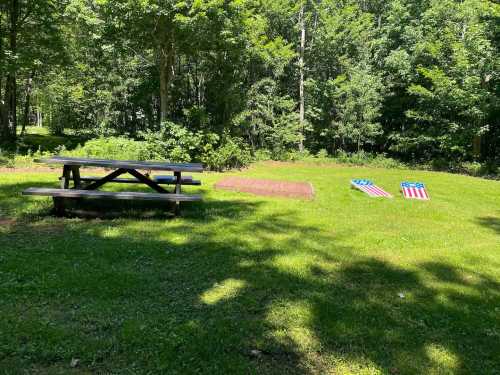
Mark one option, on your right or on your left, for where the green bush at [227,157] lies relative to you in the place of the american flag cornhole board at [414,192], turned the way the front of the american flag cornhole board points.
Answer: on your right

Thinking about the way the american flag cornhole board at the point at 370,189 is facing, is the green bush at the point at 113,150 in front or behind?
behind

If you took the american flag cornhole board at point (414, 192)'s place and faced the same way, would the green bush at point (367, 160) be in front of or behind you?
behind

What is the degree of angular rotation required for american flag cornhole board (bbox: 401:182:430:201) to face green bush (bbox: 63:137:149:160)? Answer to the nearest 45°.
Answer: approximately 90° to its right

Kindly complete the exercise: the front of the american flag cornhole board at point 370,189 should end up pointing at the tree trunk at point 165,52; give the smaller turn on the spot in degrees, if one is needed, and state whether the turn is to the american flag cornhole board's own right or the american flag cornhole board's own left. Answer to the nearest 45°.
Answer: approximately 180°

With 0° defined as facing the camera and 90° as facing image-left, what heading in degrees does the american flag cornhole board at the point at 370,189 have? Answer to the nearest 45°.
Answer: approximately 315°

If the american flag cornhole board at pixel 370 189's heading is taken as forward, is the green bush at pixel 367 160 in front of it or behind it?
behind
